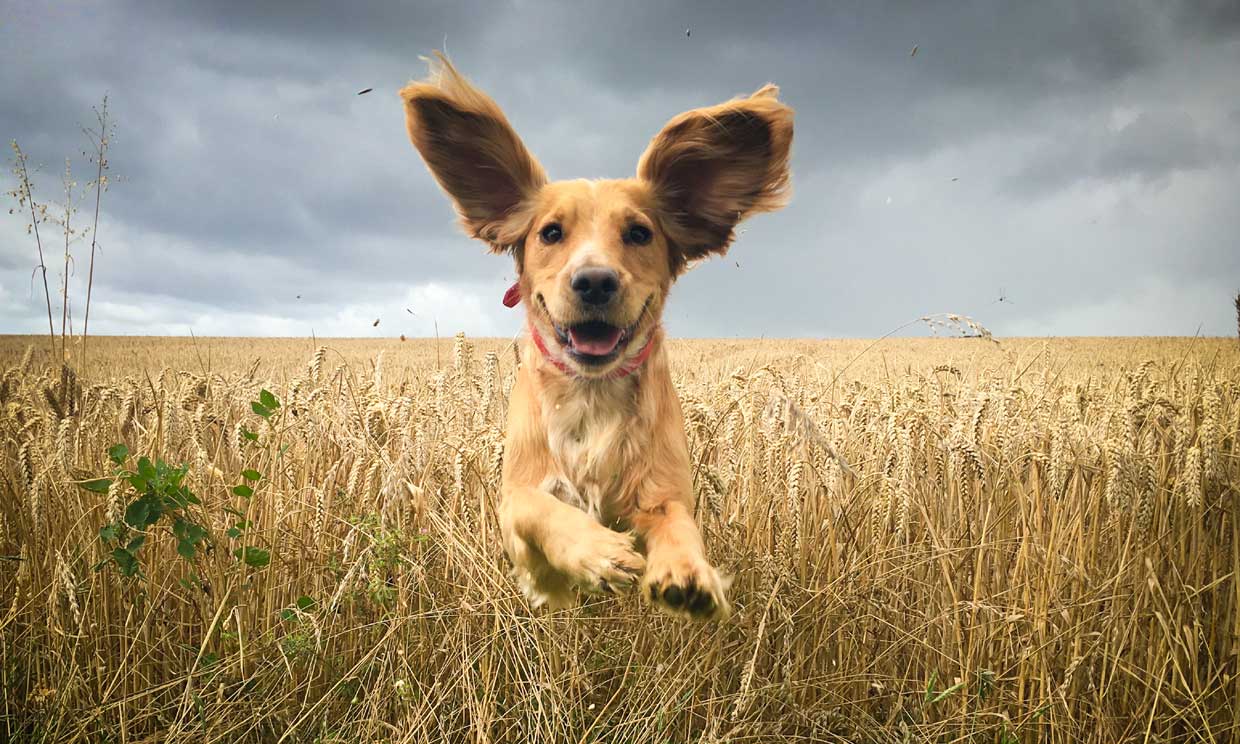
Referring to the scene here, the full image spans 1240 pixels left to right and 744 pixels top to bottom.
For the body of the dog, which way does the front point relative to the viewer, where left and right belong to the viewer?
facing the viewer
